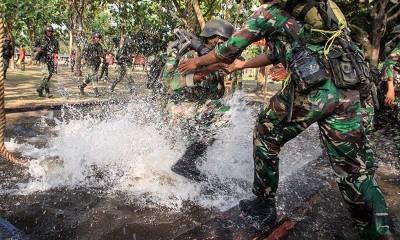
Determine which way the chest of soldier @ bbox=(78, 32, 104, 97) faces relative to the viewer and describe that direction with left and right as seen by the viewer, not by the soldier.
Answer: facing the viewer and to the right of the viewer

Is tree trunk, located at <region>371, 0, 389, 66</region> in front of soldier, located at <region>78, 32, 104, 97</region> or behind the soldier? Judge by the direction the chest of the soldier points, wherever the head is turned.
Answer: in front

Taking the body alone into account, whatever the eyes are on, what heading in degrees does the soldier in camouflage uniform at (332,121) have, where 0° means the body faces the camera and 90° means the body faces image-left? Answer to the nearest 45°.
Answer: approximately 135°

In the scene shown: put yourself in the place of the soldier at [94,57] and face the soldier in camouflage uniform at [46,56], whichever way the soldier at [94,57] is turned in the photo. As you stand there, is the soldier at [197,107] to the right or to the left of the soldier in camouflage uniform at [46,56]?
left

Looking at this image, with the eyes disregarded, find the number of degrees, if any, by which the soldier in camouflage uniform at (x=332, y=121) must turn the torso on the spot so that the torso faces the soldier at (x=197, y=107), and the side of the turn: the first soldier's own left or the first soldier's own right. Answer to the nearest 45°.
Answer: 0° — they already face them

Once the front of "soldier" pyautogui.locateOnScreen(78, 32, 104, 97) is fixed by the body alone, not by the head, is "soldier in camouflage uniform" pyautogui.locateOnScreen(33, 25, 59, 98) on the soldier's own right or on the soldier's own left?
on the soldier's own right

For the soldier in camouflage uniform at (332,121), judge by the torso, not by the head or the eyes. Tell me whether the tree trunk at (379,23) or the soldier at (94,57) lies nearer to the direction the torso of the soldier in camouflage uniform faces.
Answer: the soldier
